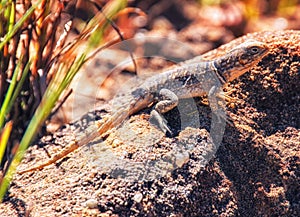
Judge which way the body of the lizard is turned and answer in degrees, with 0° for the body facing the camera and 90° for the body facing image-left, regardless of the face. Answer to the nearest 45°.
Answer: approximately 270°

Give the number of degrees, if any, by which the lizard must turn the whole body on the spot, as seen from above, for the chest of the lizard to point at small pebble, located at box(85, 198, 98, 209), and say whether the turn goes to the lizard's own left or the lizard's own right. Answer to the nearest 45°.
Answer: approximately 135° to the lizard's own right
